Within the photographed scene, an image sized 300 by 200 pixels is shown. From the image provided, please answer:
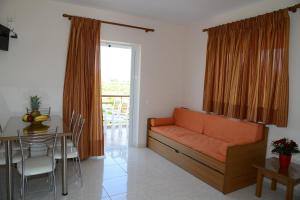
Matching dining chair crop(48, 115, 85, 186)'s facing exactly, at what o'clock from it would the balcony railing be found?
The balcony railing is roughly at 4 o'clock from the dining chair.

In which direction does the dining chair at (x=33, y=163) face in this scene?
away from the camera

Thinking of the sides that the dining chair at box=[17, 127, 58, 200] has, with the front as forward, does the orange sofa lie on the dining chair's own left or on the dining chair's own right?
on the dining chair's own right

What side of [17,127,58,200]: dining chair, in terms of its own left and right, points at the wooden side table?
right

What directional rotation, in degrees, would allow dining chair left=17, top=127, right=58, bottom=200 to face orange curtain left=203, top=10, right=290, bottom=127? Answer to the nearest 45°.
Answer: approximately 90° to its right

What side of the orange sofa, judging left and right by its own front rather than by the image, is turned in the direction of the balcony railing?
right

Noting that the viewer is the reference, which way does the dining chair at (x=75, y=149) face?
facing to the left of the viewer

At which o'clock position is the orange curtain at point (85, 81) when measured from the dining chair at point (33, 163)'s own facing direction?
The orange curtain is roughly at 1 o'clock from the dining chair.

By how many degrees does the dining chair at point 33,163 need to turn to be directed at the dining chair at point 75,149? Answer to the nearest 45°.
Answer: approximately 45° to its right

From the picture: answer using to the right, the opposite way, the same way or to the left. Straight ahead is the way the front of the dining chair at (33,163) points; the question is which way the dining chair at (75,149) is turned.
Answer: to the left
